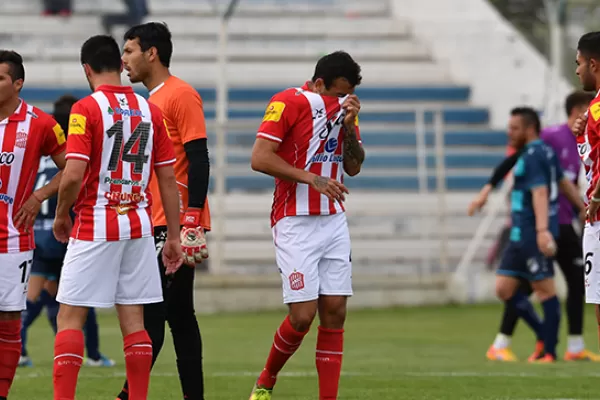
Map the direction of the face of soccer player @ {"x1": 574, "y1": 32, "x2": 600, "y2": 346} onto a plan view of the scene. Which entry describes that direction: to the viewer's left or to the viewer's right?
to the viewer's left

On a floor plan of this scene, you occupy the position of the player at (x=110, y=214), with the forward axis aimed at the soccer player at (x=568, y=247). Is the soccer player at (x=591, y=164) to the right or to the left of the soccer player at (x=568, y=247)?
right

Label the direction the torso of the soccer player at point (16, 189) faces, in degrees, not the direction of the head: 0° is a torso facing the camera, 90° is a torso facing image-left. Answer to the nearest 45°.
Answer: approximately 45°

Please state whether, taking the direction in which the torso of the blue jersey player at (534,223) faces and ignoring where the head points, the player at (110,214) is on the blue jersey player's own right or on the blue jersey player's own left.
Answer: on the blue jersey player's own left

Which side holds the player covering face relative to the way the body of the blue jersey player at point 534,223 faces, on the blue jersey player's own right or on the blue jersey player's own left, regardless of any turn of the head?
on the blue jersey player's own left

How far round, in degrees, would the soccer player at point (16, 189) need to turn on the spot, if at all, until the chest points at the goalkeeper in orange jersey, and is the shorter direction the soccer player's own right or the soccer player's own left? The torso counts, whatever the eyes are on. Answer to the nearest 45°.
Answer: approximately 135° to the soccer player's own left

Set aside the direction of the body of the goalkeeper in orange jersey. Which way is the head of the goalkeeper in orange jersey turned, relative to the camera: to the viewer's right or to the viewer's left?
to the viewer's left

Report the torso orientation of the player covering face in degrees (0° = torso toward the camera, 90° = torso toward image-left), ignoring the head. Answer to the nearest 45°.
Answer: approximately 315°

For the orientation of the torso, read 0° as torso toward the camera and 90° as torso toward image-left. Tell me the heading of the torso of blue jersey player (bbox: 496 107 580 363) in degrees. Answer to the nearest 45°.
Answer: approximately 90°
